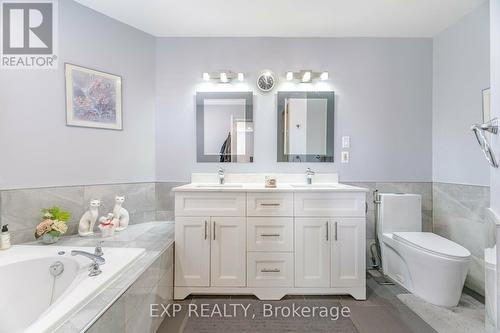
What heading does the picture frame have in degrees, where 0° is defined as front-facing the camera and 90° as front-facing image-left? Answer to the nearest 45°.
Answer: approximately 315°

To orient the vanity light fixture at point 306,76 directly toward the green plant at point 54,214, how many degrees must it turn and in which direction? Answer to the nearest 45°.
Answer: approximately 45° to its right

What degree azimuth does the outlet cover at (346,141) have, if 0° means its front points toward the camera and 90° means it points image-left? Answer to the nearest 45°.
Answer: approximately 0°

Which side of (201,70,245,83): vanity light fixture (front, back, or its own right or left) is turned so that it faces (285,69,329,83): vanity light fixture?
left

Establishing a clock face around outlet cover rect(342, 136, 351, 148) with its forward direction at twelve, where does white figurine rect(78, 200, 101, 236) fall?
The white figurine is roughly at 2 o'clock from the outlet cover.

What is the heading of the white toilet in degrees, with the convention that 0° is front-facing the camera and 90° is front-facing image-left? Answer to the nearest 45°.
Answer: approximately 315°

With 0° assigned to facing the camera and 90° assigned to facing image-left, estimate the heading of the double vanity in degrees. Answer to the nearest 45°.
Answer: approximately 0°
